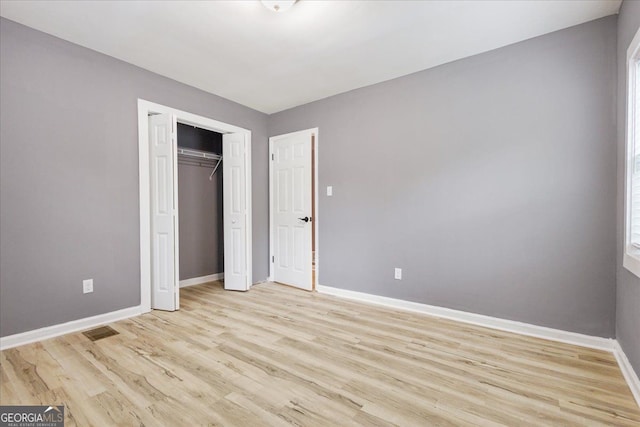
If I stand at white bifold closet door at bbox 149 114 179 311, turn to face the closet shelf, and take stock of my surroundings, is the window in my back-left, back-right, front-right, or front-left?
back-right

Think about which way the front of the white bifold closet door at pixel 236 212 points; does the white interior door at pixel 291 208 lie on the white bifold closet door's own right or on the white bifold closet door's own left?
on the white bifold closet door's own left

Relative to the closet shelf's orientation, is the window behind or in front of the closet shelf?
in front

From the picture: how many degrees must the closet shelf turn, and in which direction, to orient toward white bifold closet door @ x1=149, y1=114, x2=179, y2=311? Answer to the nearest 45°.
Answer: approximately 45° to its right

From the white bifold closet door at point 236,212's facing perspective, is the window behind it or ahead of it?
ahead

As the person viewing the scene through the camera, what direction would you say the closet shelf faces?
facing the viewer and to the right of the viewer

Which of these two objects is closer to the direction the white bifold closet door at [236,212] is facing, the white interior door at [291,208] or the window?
the window

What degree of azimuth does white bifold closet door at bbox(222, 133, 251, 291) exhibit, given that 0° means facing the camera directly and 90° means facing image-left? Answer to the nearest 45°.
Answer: approximately 0°

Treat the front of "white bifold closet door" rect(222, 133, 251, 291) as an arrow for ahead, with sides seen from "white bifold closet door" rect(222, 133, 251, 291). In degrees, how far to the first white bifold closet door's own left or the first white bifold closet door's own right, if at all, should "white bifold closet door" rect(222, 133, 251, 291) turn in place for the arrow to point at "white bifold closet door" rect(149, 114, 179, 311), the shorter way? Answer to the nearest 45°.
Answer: approximately 45° to the first white bifold closet door's own right

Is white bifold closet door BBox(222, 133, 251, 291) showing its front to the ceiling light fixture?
yes
